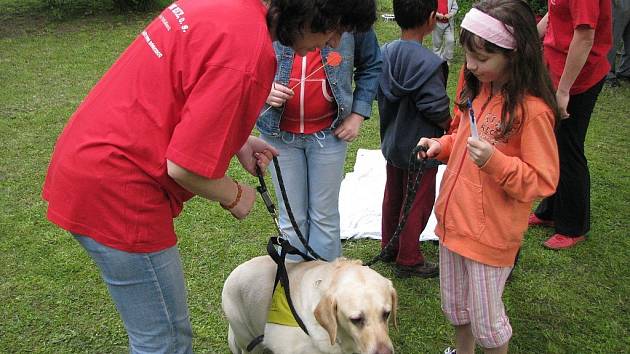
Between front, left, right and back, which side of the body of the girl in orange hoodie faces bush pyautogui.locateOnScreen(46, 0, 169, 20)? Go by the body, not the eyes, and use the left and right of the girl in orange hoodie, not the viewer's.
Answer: right

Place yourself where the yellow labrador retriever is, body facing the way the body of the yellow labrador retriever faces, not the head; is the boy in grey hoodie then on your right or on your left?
on your left

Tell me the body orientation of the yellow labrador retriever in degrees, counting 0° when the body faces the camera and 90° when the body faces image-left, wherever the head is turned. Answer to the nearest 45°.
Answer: approximately 315°

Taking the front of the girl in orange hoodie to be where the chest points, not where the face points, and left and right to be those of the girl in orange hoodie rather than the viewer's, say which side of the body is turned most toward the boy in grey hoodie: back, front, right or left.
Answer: right

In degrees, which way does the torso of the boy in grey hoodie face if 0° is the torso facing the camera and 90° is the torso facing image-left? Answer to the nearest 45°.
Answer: approximately 225°

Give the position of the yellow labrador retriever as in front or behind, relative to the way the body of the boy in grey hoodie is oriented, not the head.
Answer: behind

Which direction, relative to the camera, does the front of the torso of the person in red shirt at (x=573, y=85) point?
to the viewer's left

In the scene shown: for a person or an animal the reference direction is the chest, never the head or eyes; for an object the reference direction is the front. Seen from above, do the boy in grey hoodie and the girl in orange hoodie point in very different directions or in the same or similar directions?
very different directions

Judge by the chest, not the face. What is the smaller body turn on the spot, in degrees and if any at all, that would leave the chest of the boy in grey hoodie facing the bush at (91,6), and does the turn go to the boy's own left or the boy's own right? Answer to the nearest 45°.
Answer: approximately 90° to the boy's own left

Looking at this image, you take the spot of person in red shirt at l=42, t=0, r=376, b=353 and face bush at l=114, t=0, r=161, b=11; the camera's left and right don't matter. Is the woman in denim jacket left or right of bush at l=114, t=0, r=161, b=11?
right

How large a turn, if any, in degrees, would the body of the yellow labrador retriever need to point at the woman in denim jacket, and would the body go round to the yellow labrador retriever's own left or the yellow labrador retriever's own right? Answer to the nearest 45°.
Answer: approximately 135° to the yellow labrador retriever's own left
